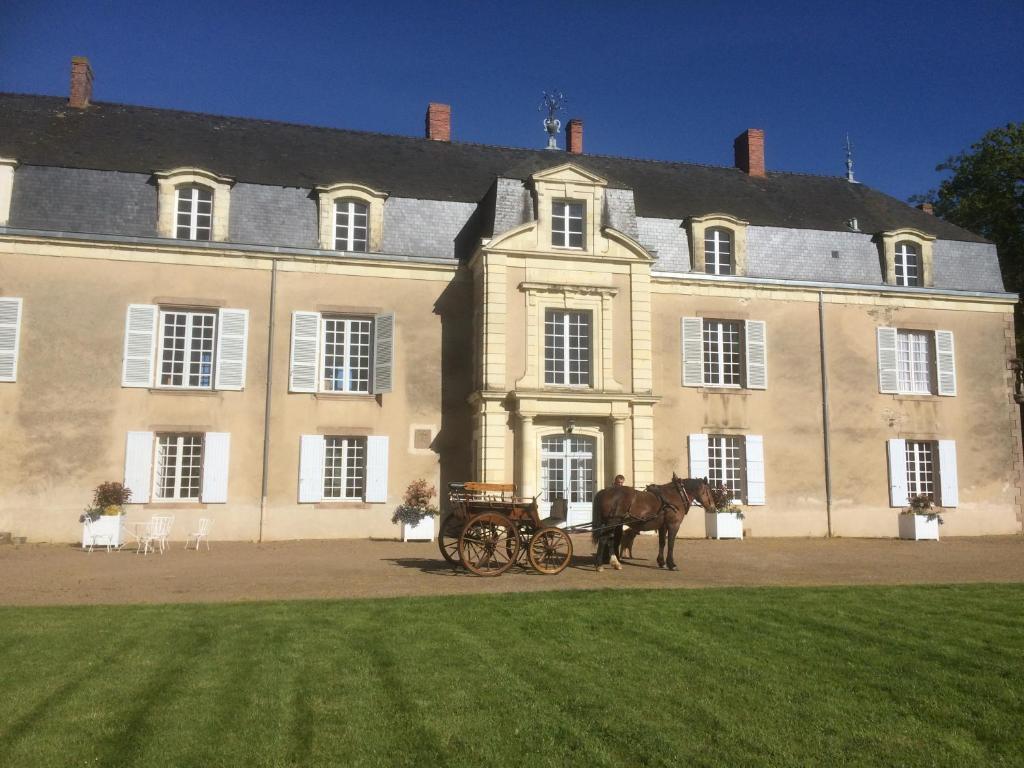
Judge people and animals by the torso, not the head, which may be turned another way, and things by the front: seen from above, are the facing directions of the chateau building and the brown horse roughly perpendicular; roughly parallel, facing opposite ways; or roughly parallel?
roughly perpendicular

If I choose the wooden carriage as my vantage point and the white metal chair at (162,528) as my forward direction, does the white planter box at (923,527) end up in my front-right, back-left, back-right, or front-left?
back-right

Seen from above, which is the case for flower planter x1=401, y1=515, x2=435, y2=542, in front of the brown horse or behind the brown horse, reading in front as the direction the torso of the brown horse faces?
behind

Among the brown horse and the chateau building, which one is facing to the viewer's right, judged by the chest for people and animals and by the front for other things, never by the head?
the brown horse

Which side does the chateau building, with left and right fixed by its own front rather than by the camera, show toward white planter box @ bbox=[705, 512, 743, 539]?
left

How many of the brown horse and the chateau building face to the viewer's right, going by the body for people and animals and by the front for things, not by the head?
1

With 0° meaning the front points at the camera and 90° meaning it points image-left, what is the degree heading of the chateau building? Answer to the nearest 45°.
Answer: approximately 0°

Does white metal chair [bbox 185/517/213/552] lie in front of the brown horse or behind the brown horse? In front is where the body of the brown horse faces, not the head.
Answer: behind

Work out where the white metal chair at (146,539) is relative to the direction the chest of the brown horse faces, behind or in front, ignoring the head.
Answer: behind

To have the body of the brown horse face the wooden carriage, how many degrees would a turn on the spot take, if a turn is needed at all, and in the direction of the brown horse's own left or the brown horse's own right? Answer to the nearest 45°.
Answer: approximately 135° to the brown horse's own right

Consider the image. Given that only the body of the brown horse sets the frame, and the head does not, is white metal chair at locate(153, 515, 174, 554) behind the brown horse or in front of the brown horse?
behind

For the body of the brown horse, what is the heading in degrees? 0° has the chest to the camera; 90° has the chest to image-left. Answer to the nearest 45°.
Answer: approximately 270°
